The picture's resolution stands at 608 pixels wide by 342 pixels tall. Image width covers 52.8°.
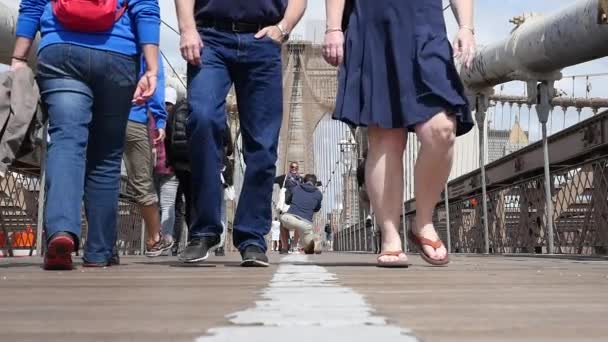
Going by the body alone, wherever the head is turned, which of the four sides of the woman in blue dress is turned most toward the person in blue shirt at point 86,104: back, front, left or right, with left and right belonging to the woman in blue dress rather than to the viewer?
right

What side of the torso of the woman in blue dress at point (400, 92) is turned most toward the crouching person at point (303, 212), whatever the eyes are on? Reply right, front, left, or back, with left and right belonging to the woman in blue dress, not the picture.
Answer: back

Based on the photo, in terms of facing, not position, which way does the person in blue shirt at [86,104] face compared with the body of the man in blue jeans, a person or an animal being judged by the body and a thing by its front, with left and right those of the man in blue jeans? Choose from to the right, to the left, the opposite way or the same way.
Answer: the opposite way

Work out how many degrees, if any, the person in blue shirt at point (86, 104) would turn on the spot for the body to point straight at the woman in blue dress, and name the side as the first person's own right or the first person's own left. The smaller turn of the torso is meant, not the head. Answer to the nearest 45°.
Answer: approximately 90° to the first person's own right

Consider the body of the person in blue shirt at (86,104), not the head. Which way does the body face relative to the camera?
away from the camera

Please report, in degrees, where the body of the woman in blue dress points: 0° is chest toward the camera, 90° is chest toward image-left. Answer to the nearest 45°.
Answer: approximately 0°
